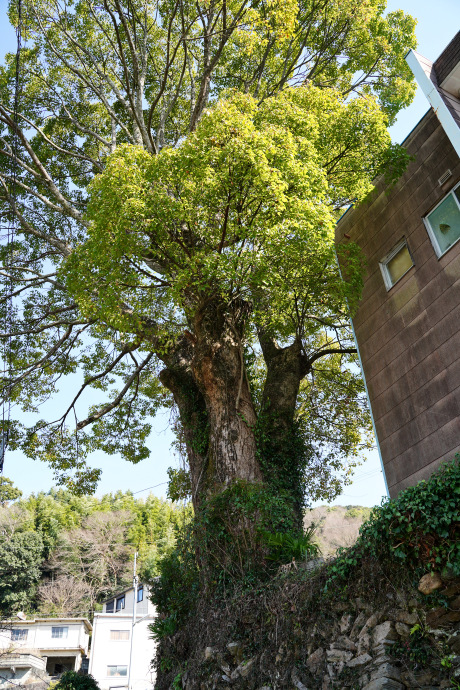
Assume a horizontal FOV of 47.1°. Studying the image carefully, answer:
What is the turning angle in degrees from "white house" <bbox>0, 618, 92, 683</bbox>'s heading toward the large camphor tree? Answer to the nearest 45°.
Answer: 0° — it already faces it

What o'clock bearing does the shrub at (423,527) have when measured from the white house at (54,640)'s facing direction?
The shrub is roughly at 12 o'clock from the white house.

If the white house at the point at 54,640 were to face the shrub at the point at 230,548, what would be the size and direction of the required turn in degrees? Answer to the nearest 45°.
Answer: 0° — it already faces it

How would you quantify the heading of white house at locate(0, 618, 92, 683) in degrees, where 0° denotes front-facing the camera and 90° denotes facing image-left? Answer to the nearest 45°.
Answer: approximately 0°
